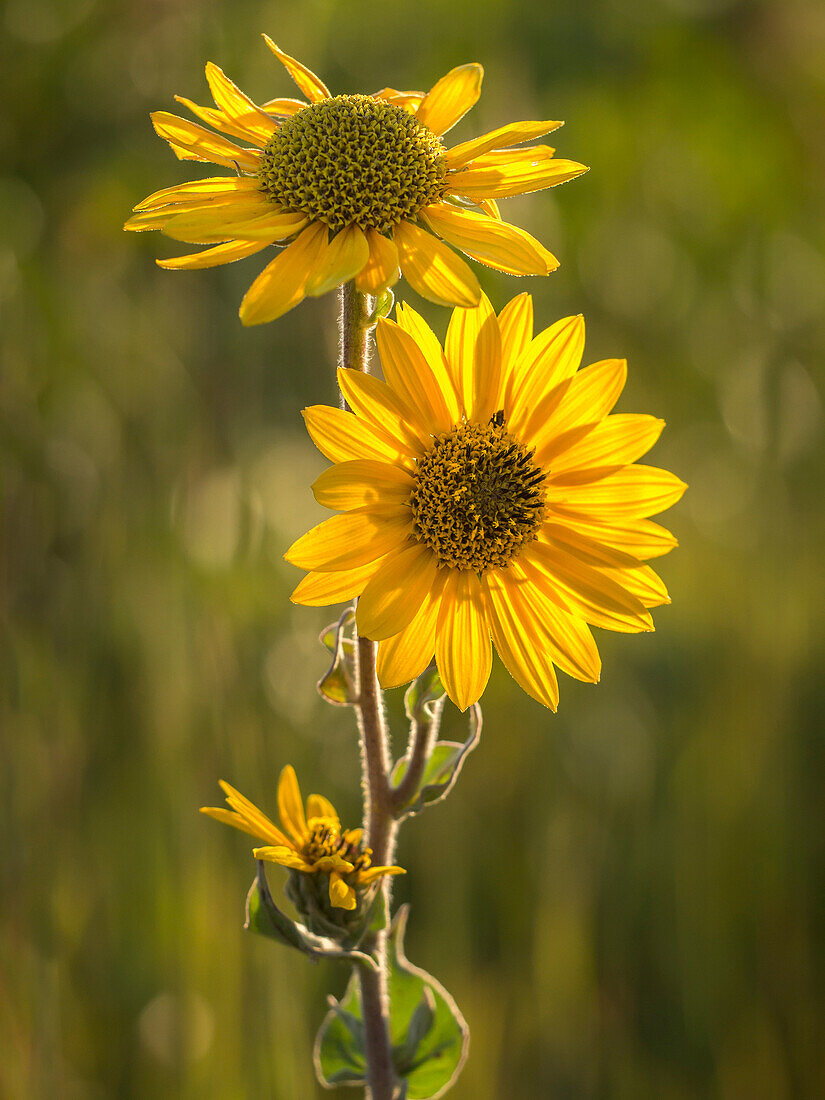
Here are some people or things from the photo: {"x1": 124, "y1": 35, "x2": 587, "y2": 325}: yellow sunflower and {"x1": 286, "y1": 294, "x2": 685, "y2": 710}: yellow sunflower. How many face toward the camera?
2

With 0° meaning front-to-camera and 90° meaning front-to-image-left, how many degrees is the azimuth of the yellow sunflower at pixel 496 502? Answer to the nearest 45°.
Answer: approximately 0°
